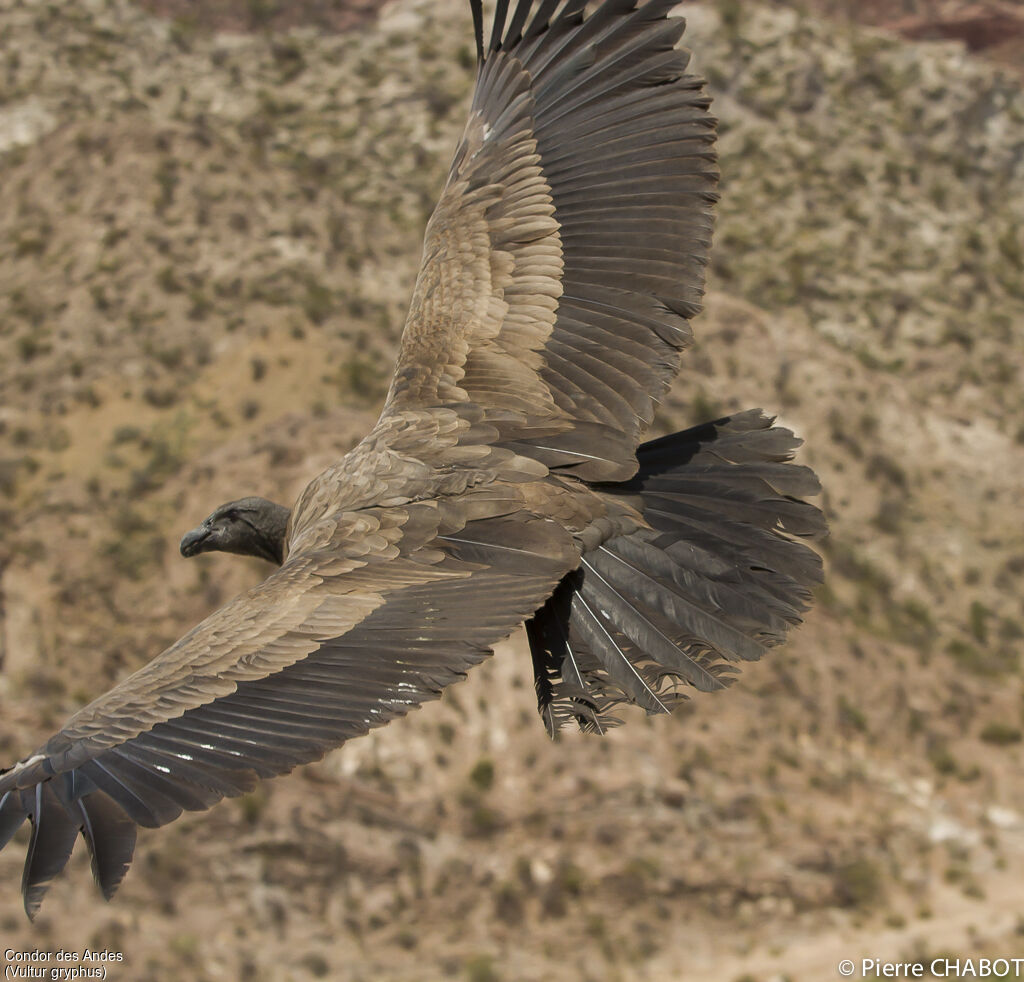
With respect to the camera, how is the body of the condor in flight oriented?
to the viewer's left
